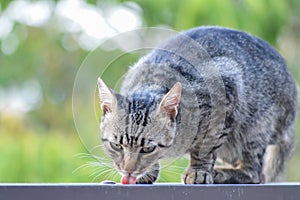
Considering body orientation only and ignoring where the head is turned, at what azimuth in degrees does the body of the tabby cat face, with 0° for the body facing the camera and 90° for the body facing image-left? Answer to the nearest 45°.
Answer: approximately 45°
